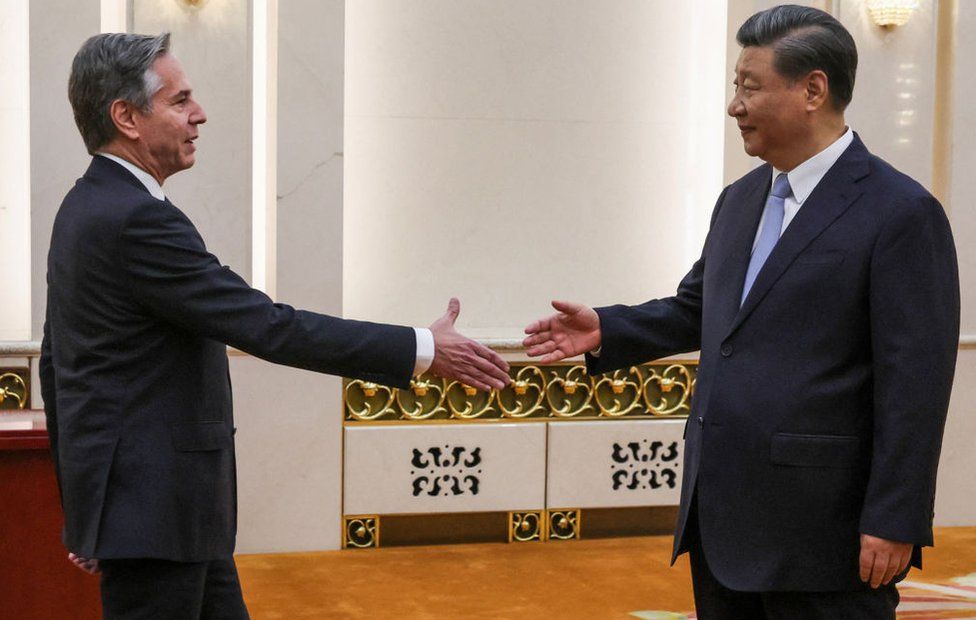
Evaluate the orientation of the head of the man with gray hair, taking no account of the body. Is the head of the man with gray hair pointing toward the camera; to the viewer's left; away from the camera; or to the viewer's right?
to the viewer's right

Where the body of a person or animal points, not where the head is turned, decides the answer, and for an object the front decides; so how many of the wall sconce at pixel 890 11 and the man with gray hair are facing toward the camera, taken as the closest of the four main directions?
1

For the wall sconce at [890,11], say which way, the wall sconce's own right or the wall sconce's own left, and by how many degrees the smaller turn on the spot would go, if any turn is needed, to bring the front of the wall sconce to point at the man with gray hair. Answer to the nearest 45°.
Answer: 0° — it already faces them

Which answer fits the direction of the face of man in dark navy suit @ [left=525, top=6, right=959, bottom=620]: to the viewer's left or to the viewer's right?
to the viewer's left

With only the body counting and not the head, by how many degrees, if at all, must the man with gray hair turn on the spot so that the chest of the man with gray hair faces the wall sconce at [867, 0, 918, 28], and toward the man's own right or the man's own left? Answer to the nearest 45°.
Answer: approximately 45° to the man's own left

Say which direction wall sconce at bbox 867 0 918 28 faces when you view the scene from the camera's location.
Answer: facing the viewer

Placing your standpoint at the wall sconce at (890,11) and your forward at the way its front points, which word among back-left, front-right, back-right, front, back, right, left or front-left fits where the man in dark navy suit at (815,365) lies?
front

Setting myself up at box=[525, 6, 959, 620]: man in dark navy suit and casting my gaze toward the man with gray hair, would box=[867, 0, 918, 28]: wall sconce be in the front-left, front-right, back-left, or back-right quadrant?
back-right

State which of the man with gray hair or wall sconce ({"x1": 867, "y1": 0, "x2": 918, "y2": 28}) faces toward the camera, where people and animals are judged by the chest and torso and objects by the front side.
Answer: the wall sconce

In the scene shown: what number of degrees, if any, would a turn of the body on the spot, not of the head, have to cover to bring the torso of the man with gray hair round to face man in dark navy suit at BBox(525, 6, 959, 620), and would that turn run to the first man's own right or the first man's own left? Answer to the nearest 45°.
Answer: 0° — they already face them

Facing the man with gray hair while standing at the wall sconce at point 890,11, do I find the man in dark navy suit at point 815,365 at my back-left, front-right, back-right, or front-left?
front-left

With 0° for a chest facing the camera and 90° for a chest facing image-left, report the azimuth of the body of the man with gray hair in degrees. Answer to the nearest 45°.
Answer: approximately 270°

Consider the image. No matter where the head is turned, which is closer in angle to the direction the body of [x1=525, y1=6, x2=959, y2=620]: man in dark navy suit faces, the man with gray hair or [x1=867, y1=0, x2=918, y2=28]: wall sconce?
the man with gray hair

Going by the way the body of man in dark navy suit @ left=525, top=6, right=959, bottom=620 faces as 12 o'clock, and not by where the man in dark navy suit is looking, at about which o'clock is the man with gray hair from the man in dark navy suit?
The man with gray hair is roughly at 1 o'clock from the man in dark navy suit.

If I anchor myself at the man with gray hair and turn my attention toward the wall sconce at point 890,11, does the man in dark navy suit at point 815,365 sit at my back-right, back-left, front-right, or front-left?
front-right
